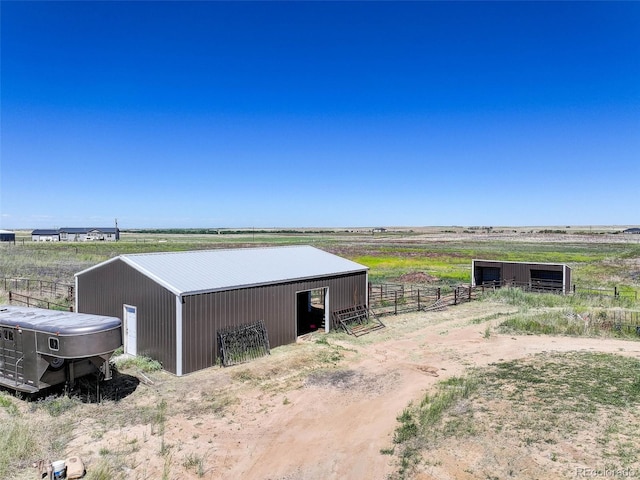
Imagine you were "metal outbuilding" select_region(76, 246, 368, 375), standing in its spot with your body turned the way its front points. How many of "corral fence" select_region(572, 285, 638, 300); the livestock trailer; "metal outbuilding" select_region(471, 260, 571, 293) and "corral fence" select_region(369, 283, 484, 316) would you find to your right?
1

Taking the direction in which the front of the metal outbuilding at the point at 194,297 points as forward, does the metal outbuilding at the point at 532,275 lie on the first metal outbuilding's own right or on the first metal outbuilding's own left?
on the first metal outbuilding's own left

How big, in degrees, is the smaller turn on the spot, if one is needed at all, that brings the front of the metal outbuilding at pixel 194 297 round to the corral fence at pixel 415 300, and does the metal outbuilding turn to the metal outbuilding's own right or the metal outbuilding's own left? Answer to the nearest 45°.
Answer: approximately 90° to the metal outbuilding's own left

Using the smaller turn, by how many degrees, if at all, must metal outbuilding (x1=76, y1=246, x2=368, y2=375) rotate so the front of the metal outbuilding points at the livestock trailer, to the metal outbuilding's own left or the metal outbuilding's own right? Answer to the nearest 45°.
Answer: approximately 90° to the metal outbuilding's own right

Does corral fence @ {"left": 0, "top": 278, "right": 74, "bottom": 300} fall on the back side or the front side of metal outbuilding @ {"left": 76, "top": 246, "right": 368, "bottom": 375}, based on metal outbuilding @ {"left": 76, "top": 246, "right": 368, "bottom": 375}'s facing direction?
on the back side

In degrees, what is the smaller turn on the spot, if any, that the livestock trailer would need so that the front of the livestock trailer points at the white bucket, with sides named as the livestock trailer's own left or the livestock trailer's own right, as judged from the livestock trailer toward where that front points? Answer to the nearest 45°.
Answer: approximately 45° to the livestock trailer's own right

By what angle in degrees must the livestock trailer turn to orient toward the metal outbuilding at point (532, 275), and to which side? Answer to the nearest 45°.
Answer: approximately 45° to its left

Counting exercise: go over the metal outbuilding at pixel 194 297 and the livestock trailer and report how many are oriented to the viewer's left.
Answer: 0

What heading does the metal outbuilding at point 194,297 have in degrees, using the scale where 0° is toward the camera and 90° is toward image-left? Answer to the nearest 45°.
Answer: approximately 315°

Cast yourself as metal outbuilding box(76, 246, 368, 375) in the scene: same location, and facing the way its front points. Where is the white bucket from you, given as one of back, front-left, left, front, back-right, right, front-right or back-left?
front-right
